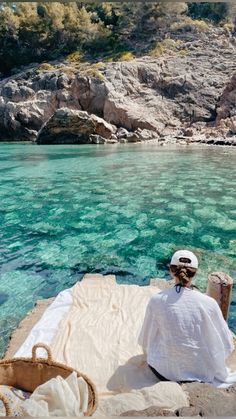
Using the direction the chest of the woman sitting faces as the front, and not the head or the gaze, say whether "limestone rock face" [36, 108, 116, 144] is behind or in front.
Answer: in front

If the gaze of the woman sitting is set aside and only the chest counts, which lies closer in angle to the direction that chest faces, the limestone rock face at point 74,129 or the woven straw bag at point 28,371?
the limestone rock face

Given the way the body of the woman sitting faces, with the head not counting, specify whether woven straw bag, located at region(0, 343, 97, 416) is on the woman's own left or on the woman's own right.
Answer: on the woman's own left

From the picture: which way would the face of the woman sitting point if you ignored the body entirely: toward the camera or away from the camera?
away from the camera

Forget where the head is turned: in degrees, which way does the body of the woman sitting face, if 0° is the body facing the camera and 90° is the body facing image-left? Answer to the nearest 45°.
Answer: approximately 180°
